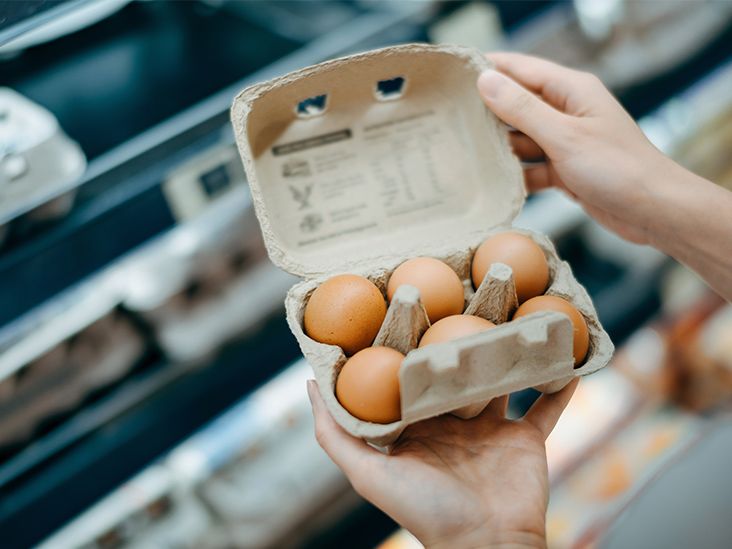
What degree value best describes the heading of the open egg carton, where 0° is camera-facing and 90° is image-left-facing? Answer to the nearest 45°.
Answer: approximately 0°
